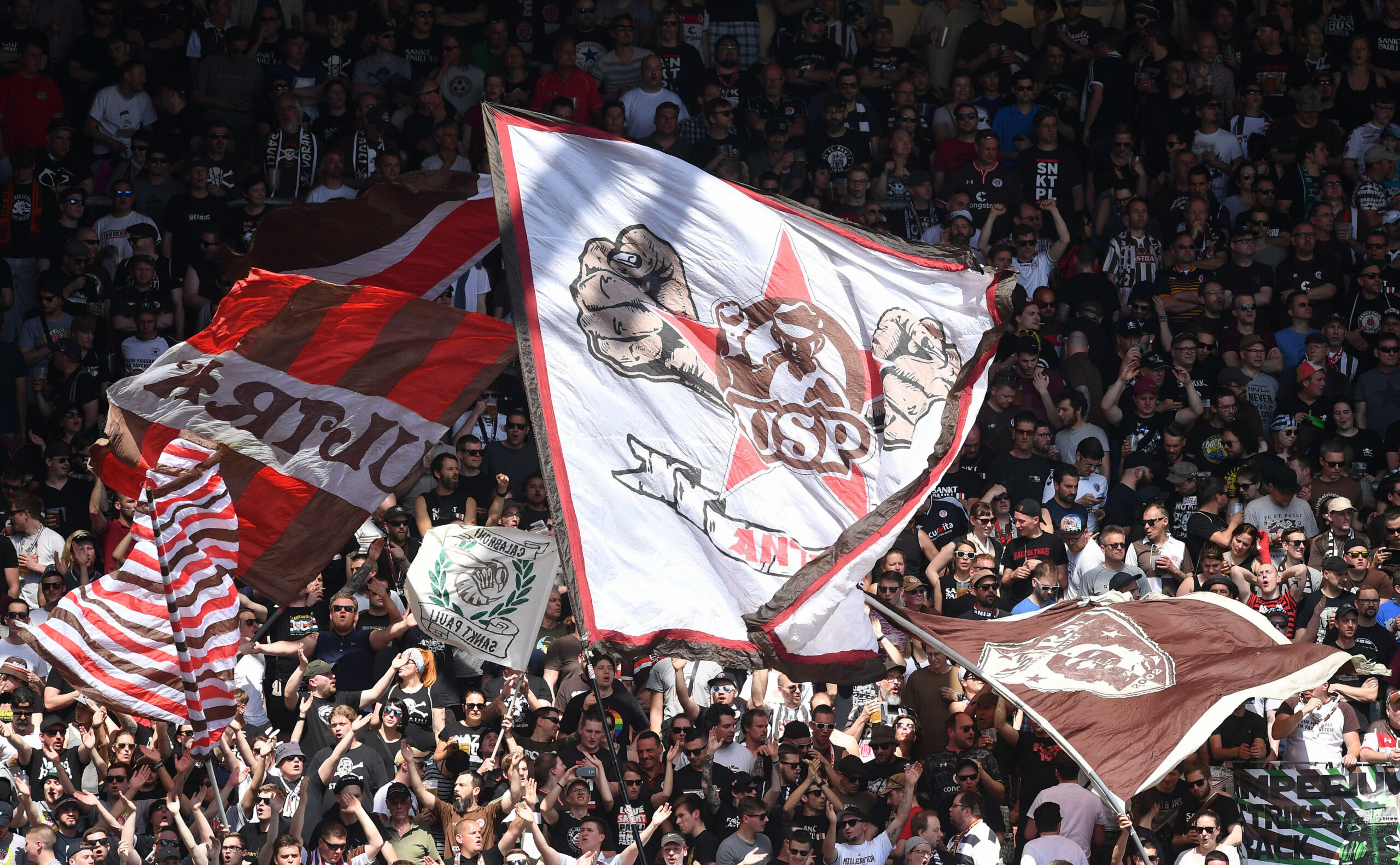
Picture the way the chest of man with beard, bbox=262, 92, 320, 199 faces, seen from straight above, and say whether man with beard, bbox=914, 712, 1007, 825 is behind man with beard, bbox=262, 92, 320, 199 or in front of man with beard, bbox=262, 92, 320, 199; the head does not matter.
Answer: in front

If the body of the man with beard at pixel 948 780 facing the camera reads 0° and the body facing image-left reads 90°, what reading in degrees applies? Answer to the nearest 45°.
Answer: approximately 0°

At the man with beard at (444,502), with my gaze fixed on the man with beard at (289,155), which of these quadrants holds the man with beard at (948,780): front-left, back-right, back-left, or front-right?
back-right

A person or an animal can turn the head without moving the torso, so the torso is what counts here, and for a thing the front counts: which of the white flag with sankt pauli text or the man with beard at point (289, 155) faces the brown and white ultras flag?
the man with beard

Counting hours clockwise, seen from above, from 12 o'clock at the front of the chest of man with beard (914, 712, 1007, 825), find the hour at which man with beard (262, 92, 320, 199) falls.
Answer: man with beard (262, 92, 320, 199) is roughly at 4 o'clock from man with beard (914, 712, 1007, 825).

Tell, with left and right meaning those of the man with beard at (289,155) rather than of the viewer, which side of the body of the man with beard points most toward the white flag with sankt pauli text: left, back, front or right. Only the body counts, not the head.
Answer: front
